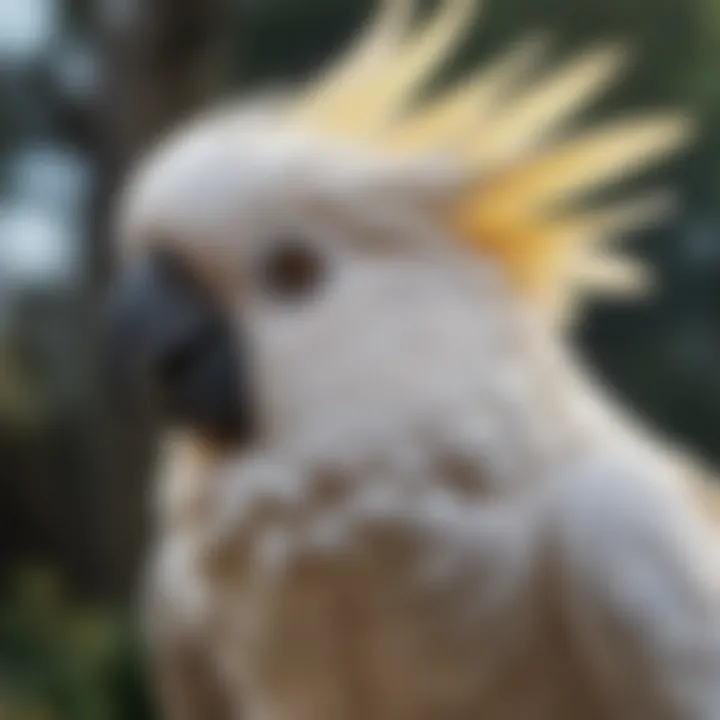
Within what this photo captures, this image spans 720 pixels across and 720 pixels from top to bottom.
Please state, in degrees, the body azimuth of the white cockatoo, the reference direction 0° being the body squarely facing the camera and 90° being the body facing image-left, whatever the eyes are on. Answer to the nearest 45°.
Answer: approximately 45°
